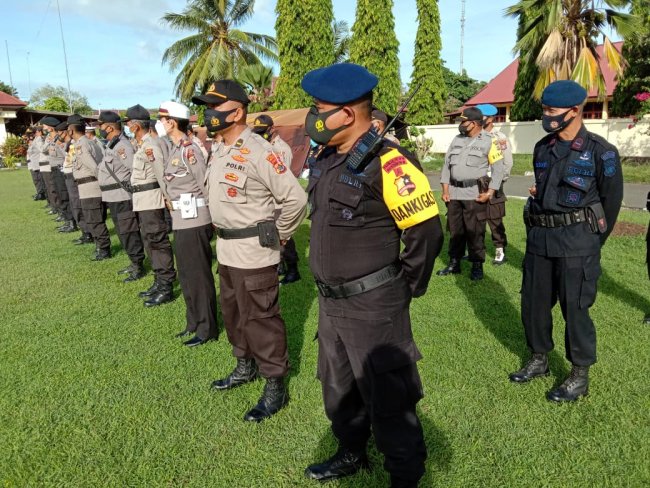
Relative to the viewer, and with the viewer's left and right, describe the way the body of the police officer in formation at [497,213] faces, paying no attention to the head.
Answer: facing the viewer and to the left of the viewer

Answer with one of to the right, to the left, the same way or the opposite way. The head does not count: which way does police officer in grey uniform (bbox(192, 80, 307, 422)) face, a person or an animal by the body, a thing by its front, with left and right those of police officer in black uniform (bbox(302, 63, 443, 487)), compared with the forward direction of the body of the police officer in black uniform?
the same way

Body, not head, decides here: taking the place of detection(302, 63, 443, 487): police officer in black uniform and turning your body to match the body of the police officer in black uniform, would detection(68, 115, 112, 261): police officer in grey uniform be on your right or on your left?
on your right

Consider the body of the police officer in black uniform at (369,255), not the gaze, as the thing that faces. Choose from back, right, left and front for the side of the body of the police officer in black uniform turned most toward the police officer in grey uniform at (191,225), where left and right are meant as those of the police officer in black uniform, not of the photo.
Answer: right

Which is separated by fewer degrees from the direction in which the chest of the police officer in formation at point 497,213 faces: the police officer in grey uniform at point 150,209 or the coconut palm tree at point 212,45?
the police officer in grey uniform

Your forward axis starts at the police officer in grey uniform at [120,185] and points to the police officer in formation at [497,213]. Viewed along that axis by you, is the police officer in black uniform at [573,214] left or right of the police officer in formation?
right

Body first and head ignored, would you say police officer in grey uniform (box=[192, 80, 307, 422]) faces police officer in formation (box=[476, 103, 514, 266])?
no

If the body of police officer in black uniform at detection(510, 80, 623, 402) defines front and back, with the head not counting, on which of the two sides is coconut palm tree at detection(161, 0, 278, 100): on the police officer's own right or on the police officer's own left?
on the police officer's own right

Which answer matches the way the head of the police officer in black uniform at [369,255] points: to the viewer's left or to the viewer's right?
to the viewer's left

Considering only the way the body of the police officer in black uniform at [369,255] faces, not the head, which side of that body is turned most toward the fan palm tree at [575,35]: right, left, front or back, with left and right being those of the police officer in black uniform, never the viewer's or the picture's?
back

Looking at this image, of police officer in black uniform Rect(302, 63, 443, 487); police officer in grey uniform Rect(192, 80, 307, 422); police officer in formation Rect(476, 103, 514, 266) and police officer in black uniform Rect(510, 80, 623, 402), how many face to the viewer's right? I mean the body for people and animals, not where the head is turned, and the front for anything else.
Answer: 0

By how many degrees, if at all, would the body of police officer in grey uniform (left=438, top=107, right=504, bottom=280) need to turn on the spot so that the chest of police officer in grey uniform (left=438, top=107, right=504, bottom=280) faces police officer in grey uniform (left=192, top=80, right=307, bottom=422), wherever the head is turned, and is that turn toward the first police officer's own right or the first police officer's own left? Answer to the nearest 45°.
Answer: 0° — they already face them

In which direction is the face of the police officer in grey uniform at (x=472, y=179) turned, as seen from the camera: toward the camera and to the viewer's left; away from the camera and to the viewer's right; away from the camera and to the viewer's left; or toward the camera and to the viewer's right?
toward the camera and to the viewer's left

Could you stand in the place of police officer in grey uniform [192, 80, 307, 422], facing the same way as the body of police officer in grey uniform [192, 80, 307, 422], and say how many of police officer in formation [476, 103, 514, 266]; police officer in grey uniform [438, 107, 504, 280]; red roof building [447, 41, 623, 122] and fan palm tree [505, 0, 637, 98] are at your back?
4

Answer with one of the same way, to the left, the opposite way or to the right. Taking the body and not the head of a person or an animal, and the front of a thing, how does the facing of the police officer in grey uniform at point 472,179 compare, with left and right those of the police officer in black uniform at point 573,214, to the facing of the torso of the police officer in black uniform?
the same way

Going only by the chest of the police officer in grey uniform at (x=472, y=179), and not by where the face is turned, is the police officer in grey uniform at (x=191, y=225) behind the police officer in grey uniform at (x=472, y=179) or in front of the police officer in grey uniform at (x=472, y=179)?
in front
